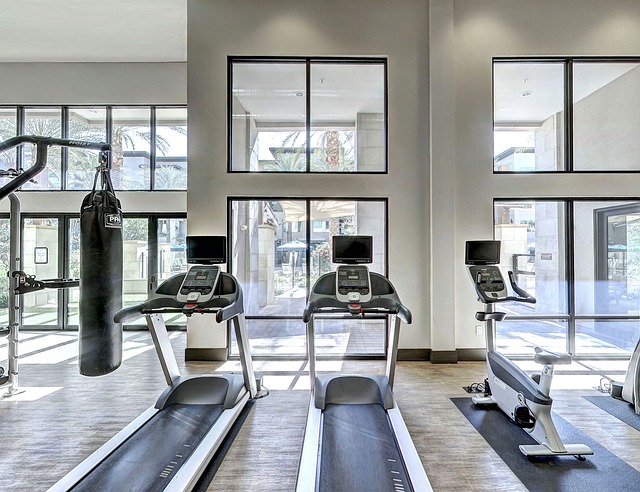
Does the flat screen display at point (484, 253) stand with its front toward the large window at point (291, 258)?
no

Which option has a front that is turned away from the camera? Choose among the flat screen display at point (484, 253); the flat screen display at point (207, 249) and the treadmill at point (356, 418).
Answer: the treadmill

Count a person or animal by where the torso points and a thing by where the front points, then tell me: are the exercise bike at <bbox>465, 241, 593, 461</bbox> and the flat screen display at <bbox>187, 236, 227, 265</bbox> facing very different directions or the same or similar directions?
very different directions

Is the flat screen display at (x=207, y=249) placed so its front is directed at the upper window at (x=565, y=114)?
no

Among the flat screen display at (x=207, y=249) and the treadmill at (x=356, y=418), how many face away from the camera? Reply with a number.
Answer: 1

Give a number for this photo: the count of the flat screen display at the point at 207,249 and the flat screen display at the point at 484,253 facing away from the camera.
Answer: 0

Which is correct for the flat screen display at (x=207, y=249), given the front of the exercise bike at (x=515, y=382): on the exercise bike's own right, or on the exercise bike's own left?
on the exercise bike's own left

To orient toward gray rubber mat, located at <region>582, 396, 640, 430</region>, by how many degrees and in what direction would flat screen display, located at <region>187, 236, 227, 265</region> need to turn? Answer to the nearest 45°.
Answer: approximately 90° to its left

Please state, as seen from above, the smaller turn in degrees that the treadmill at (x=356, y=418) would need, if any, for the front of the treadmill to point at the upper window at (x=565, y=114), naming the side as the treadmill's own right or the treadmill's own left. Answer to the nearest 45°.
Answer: approximately 45° to the treadmill's own right

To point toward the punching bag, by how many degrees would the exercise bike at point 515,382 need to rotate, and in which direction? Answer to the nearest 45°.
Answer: approximately 90° to its left

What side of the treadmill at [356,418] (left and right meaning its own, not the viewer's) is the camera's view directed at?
back

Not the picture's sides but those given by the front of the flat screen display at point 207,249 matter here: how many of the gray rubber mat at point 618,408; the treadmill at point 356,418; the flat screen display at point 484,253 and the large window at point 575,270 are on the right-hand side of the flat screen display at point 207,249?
0

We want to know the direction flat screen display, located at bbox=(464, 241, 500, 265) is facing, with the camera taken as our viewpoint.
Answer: facing the viewer

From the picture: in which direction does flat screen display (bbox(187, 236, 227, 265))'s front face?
toward the camera

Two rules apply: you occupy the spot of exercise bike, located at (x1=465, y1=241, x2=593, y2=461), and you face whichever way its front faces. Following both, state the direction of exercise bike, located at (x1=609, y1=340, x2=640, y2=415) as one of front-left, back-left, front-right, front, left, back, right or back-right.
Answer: right

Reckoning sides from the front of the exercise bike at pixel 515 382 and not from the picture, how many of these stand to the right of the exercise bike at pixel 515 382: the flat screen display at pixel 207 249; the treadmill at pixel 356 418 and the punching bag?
0

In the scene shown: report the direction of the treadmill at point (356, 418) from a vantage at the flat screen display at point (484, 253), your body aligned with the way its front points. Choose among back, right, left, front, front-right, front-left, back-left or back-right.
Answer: front-right

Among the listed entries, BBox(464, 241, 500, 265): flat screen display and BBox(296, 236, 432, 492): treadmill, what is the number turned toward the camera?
1
